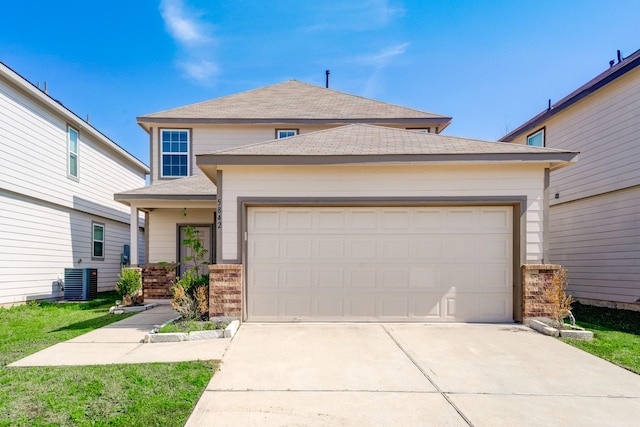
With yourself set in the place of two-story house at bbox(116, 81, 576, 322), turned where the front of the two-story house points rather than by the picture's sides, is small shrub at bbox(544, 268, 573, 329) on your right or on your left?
on your left

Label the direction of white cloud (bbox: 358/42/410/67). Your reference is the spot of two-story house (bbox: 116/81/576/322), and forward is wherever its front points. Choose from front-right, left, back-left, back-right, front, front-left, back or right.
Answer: back

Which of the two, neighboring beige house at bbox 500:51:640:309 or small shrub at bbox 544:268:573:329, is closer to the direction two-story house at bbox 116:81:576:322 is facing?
the small shrub

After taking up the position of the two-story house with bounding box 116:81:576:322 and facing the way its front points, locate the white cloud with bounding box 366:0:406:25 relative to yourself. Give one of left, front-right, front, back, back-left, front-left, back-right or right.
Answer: back

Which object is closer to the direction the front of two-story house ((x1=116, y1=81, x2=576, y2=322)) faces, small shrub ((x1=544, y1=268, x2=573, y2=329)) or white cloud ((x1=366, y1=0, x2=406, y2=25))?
the small shrub

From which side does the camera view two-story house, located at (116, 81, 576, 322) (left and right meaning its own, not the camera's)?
front
